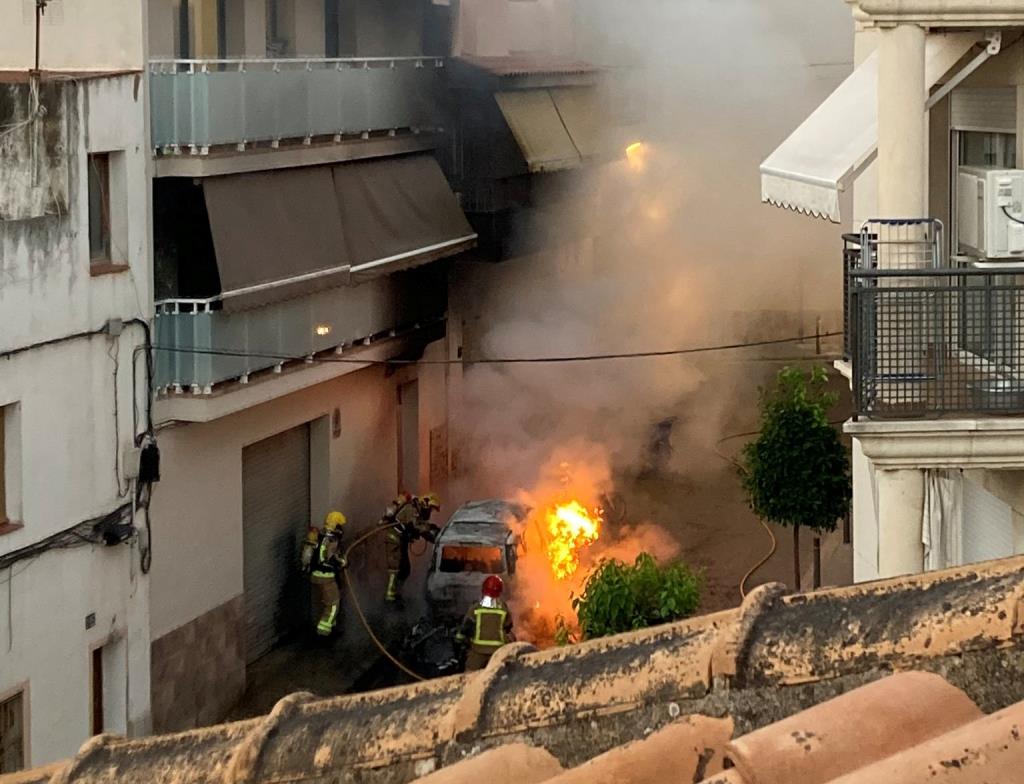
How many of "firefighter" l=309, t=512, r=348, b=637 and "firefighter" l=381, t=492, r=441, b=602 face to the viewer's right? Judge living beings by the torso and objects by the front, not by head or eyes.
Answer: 2

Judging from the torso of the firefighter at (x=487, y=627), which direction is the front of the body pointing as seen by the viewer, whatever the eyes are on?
away from the camera

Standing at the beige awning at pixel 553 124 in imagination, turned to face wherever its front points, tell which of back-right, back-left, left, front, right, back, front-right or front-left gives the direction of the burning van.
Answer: front-right

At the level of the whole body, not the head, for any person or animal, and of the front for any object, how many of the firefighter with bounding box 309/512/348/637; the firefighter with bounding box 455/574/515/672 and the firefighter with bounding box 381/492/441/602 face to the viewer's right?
2

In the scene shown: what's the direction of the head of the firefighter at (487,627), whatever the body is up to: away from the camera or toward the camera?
away from the camera

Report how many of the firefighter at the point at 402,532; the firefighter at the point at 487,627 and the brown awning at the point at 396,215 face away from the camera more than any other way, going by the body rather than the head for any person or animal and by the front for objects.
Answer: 1

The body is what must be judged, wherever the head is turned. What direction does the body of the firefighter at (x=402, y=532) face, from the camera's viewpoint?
to the viewer's right

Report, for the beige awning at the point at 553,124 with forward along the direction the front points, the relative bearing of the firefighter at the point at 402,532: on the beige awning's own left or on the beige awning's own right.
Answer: on the beige awning's own right

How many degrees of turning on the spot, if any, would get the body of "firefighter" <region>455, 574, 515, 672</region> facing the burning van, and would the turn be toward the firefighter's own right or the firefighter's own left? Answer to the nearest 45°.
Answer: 0° — they already face it

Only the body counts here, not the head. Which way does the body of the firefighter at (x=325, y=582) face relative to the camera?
to the viewer's right

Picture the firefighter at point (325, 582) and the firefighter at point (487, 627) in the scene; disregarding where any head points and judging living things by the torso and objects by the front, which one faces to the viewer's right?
the firefighter at point (325, 582)

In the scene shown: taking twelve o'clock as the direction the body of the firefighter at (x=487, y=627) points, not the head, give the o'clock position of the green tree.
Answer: The green tree is roughly at 2 o'clock from the firefighter.

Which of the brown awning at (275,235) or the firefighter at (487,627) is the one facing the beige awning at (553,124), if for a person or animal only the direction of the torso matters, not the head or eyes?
the firefighter

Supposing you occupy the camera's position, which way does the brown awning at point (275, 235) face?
facing the viewer and to the right of the viewer
